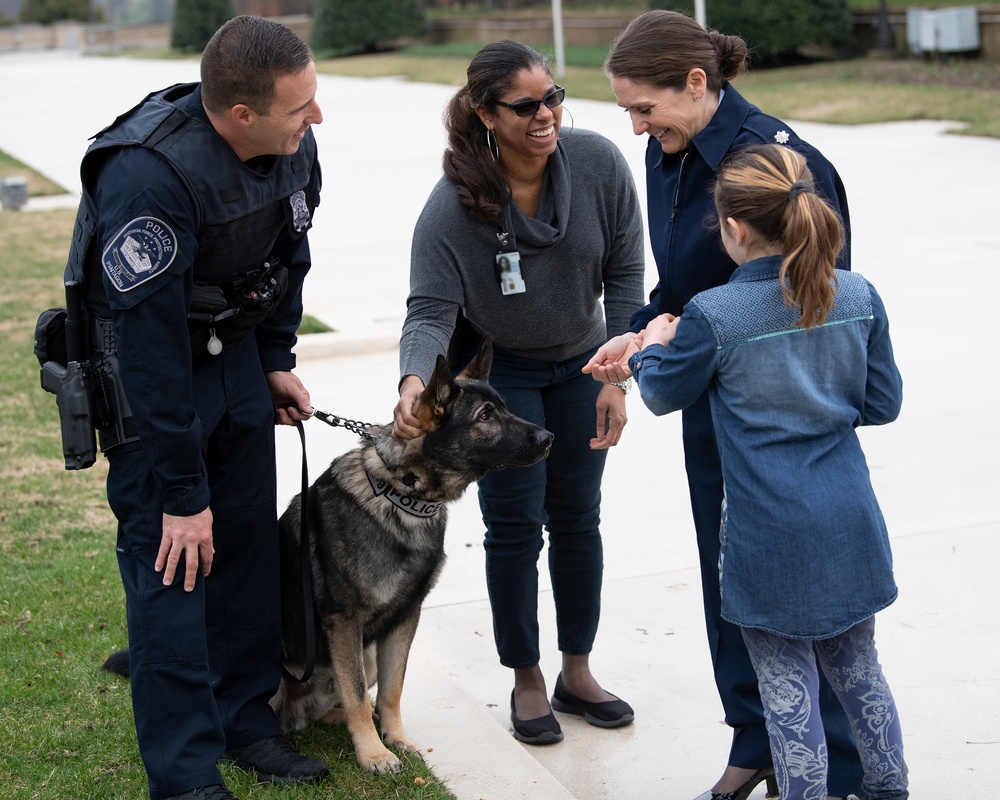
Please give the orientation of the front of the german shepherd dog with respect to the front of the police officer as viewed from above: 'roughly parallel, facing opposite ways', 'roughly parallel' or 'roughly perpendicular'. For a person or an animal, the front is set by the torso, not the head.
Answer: roughly parallel

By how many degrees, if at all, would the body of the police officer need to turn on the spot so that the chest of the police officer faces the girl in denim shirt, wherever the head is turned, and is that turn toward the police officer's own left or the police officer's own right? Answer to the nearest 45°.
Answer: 0° — they already face them

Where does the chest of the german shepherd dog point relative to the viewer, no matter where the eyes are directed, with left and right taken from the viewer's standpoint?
facing the viewer and to the right of the viewer

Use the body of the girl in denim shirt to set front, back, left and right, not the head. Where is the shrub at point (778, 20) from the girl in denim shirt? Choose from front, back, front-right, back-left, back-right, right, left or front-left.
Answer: front-right

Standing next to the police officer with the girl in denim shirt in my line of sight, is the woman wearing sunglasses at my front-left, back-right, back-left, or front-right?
front-left

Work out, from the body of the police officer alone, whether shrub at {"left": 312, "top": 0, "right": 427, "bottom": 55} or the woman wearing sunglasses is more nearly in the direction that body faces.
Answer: the woman wearing sunglasses

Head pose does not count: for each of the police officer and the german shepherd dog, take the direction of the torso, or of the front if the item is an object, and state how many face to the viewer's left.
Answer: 0

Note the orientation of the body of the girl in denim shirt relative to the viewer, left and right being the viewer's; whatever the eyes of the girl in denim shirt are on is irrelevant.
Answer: facing away from the viewer and to the left of the viewer

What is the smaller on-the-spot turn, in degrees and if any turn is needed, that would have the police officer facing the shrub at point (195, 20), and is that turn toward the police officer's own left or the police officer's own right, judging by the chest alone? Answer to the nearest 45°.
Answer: approximately 135° to the police officer's own left

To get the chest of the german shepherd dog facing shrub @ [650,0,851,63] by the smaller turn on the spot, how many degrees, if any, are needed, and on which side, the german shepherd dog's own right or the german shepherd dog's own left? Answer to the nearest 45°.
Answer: approximately 135° to the german shepherd dog's own left

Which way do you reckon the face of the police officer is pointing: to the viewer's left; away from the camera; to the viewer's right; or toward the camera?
to the viewer's right

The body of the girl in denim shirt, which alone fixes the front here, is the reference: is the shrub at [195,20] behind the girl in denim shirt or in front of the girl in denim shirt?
in front
